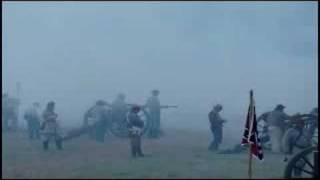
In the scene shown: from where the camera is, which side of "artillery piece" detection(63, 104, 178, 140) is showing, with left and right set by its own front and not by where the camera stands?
right

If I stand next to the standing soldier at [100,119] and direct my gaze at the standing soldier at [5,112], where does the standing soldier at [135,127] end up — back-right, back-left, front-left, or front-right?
back-left

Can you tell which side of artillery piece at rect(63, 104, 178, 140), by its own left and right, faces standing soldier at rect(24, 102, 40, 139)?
back

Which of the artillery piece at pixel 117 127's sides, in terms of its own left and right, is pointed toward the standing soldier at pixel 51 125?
back
